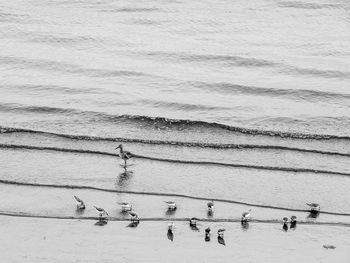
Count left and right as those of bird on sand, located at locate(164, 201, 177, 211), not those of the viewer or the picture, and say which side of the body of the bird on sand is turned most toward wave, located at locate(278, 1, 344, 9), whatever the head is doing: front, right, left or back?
right

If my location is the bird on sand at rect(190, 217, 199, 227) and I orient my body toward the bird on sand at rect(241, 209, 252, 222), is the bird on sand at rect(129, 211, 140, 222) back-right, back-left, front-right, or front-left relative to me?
back-left

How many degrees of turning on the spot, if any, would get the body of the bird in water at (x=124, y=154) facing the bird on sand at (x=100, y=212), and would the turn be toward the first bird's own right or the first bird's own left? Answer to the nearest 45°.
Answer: approximately 90° to the first bird's own left

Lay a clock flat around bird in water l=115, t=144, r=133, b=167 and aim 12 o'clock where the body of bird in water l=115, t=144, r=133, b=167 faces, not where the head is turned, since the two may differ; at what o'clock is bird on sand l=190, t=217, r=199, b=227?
bird on sand l=190, t=217, r=199, b=227 is roughly at 8 o'clock from bird in water l=115, t=144, r=133, b=167.

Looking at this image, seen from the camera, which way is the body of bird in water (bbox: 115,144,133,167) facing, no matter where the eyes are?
to the viewer's left

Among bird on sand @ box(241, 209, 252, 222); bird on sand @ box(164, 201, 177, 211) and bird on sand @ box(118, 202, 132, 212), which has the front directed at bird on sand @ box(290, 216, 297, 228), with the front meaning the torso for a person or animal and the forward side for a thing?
bird on sand @ box(241, 209, 252, 222)

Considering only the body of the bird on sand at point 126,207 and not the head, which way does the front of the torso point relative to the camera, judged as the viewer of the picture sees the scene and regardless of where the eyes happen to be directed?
to the viewer's left

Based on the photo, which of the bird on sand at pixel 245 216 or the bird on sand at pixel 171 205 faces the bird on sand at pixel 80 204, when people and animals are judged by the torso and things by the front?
the bird on sand at pixel 171 205

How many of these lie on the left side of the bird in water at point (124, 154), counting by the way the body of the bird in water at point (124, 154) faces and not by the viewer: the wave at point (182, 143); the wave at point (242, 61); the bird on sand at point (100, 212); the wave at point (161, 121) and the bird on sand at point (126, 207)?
2

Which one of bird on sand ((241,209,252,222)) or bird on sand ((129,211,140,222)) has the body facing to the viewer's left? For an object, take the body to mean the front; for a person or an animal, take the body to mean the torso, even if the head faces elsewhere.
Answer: bird on sand ((129,211,140,222))

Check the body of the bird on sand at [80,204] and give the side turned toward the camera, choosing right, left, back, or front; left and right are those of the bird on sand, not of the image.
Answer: left

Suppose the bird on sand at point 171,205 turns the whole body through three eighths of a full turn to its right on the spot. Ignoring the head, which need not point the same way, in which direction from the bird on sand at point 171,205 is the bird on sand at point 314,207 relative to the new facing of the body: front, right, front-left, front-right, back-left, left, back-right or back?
front-right

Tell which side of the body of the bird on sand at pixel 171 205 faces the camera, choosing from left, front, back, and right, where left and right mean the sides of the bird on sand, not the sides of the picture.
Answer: left
